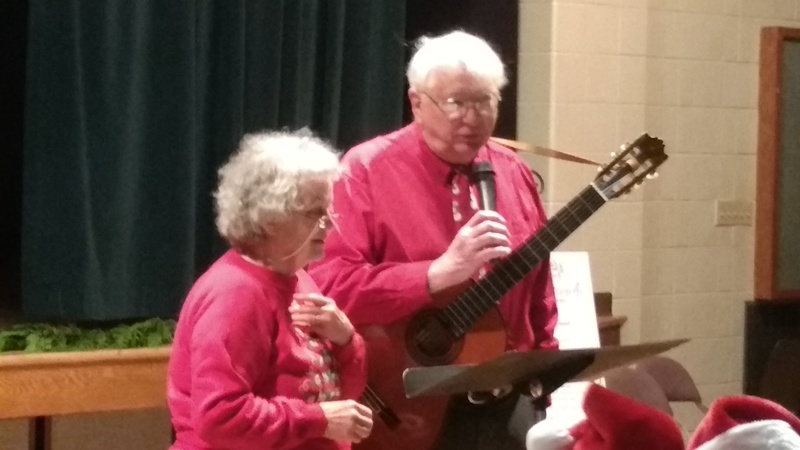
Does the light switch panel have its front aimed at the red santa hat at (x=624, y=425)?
yes

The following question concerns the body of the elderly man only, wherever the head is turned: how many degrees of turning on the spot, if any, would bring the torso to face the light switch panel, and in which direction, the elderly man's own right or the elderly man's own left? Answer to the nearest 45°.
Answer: approximately 90° to the elderly man's own left

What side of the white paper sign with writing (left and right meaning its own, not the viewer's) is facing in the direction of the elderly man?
front

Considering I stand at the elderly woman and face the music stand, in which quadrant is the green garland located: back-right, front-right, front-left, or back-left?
back-left

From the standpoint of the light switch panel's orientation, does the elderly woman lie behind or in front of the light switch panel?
in front

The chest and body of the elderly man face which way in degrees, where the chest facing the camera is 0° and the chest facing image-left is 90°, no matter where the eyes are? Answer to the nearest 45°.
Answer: approximately 315°

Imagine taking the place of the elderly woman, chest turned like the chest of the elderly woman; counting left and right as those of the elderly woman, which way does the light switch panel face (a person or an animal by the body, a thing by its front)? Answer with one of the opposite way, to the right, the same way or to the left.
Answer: to the right

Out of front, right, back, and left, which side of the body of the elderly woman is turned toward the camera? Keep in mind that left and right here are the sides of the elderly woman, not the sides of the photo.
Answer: right

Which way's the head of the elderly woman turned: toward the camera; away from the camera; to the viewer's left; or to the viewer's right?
to the viewer's right
